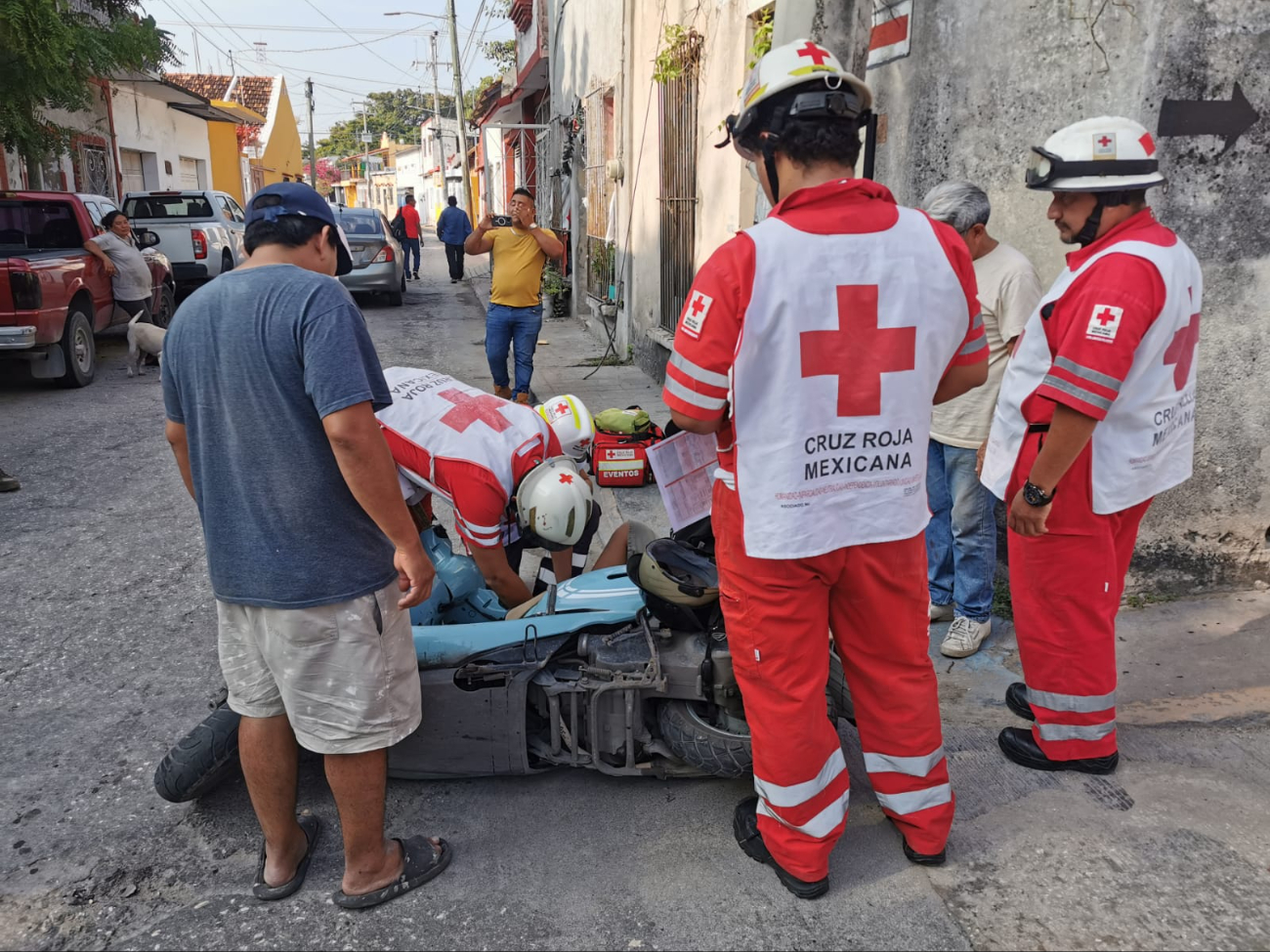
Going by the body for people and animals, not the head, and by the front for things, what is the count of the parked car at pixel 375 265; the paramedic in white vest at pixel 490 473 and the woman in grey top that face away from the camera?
1

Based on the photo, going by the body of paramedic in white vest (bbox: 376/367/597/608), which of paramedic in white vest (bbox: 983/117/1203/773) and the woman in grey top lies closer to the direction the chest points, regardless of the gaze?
the paramedic in white vest

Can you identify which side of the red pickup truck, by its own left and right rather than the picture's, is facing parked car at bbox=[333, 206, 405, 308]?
front

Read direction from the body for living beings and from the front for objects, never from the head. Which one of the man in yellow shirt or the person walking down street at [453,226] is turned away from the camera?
the person walking down street

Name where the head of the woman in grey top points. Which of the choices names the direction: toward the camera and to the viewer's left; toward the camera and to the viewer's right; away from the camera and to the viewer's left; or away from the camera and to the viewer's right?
toward the camera and to the viewer's right

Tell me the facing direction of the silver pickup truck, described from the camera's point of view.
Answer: facing away from the viewer and to the right of the viewer

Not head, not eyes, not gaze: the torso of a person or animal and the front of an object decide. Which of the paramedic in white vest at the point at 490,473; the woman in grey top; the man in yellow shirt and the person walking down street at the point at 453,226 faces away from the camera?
the person walking down street

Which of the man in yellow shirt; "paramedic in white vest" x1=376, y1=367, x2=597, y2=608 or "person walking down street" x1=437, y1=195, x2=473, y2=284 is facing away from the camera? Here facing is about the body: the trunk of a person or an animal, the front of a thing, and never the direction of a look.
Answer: the person walking down street

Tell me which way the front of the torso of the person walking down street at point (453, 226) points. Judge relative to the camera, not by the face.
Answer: away from the camera

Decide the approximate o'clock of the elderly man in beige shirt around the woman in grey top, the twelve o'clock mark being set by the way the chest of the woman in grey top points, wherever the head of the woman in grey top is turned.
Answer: The elderly man in beige shirt is roughly at 1 o'clock from the woman in grey top.

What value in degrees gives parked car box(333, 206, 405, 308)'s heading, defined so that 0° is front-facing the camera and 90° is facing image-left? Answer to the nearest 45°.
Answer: approximately 180°

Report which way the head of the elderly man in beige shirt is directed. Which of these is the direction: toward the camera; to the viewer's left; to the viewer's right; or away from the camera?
to the viewer's left

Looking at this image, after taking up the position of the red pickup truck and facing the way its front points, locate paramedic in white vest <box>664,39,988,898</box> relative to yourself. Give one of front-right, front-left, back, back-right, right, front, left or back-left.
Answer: back-right
